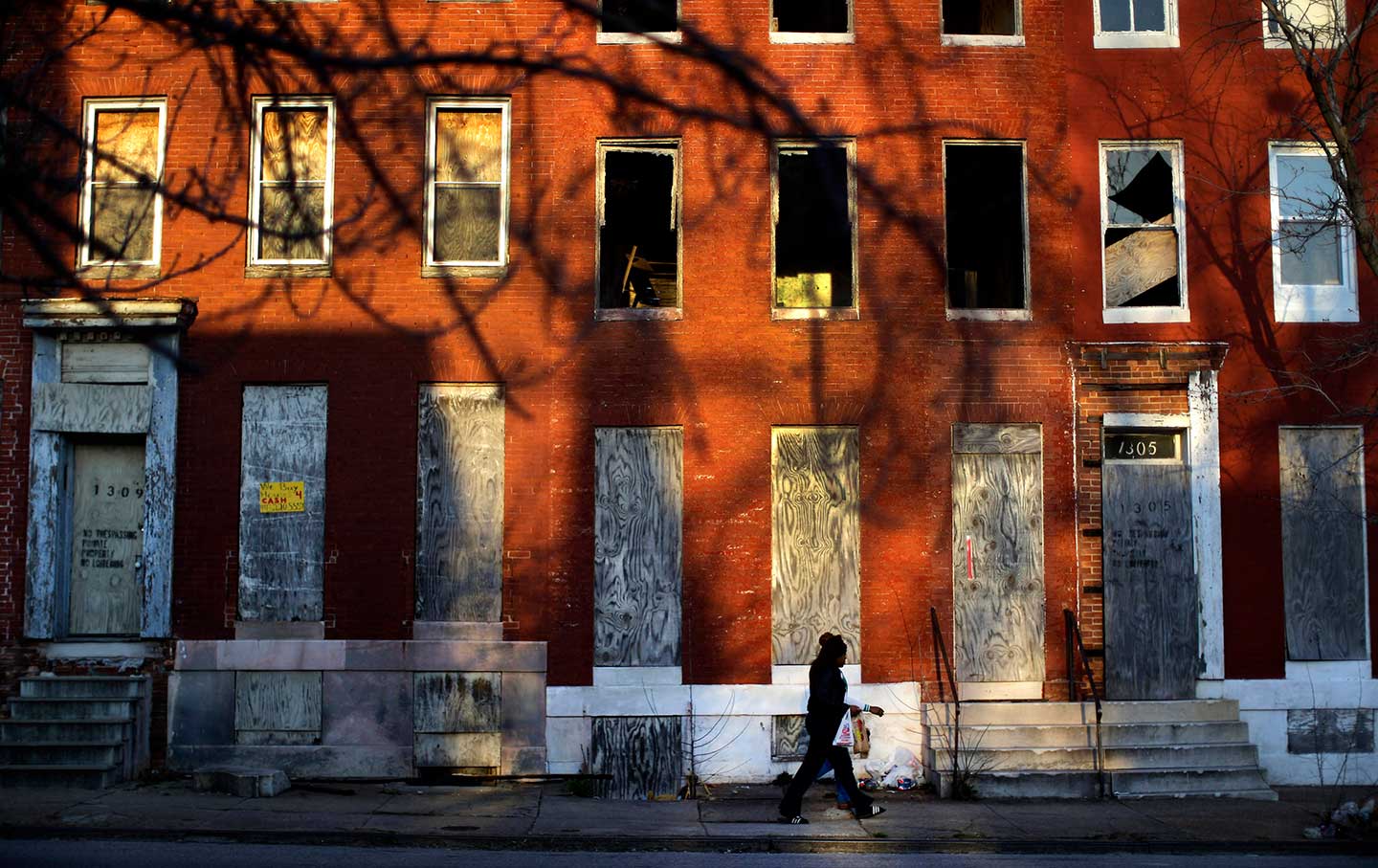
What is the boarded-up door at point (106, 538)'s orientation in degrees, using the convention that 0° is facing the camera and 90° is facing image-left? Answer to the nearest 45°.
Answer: approximately 0°

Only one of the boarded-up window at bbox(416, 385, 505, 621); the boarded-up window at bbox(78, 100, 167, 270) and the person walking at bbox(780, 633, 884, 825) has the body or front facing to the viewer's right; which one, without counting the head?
the person walking

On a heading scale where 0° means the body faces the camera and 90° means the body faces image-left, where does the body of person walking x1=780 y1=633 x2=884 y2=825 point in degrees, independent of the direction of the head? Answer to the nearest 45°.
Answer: approximately 270°

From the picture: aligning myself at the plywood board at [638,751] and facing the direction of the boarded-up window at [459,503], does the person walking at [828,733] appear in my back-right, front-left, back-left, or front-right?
back-left

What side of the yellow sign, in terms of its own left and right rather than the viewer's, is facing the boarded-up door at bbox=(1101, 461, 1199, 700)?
left

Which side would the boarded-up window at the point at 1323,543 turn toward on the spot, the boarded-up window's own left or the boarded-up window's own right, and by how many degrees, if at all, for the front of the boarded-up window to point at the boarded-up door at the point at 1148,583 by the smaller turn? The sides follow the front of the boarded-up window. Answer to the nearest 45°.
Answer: approximately 45° to the boarded-up window's own right

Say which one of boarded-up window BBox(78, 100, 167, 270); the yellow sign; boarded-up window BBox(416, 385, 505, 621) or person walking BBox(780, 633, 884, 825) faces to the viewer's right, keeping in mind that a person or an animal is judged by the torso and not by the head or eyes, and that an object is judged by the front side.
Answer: the person walking

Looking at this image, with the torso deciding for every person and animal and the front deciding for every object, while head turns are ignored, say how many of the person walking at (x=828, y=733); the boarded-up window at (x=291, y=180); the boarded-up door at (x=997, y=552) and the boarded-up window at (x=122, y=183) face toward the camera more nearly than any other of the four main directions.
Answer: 3

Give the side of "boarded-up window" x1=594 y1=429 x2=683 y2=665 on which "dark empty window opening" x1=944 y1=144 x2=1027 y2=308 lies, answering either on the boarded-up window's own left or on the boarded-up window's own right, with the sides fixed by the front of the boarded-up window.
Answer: on the boarded-up window's own left
